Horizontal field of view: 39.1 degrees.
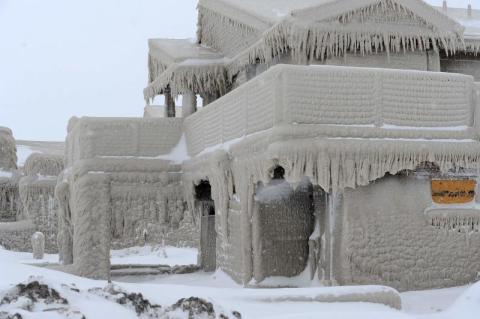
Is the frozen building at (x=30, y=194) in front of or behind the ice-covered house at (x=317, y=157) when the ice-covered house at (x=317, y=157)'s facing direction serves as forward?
behind

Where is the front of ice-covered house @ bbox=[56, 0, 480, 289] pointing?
toward the camera
